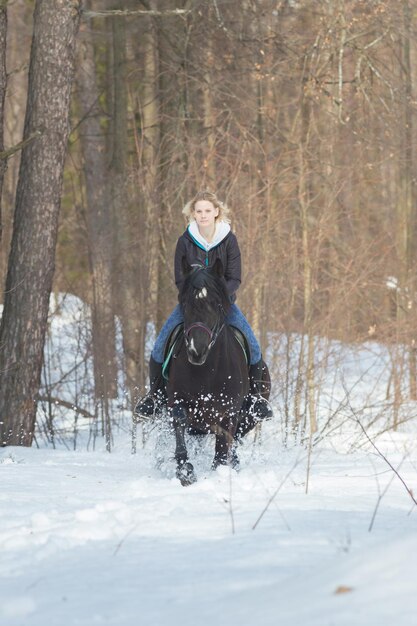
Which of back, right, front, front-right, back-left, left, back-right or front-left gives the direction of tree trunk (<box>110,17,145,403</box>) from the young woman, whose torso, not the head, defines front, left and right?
back

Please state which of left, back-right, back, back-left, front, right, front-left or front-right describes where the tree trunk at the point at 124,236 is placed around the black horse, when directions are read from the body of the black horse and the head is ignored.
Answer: back

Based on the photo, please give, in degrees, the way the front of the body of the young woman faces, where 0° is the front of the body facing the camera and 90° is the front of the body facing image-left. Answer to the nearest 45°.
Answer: approximately 0°

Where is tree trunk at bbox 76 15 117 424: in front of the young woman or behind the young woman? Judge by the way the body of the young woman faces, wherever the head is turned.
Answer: behind

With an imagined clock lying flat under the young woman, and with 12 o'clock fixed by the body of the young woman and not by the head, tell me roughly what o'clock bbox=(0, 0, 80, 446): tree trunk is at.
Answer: The tree trunk is roughly at 5 o'clock from the young woman.

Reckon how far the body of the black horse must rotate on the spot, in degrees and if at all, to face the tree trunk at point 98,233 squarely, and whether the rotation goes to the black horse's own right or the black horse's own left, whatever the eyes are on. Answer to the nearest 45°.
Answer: approximately 180°
